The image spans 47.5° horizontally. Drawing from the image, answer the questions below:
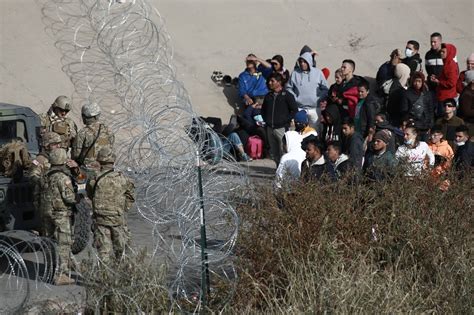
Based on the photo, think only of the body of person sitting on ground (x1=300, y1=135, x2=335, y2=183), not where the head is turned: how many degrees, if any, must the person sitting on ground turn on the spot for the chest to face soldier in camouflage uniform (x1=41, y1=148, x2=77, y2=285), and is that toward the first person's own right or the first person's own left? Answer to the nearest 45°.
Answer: approximately 45° to the first person's own right

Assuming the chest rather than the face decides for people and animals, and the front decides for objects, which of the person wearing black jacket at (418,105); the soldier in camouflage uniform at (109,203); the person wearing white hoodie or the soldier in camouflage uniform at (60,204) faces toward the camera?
the person wearing black jacket

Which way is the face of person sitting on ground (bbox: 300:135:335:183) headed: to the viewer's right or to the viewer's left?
to the viewer's left

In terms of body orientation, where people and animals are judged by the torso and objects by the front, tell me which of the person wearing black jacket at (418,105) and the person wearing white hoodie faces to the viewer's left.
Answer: the person wearing white hoodie

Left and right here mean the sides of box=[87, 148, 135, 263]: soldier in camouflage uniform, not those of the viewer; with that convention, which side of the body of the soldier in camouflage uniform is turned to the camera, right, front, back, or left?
back

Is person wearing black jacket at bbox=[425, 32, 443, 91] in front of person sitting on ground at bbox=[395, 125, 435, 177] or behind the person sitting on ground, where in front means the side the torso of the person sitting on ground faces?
behind

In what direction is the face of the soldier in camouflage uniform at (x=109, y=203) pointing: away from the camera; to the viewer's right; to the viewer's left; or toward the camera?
away from the camera
